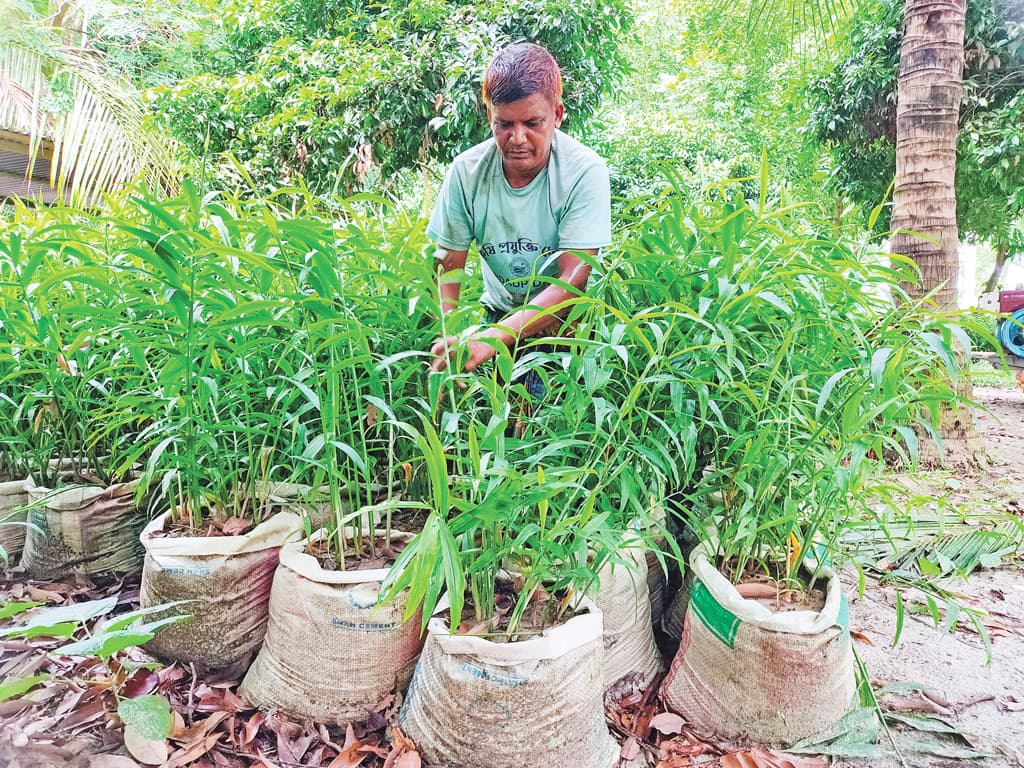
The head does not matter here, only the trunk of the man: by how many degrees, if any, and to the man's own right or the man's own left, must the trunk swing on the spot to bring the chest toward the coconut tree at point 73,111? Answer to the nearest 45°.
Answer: approximately 135° to the man's own right

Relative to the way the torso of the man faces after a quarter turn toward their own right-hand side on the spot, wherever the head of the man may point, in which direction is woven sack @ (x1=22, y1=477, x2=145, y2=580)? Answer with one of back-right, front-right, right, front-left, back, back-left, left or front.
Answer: front

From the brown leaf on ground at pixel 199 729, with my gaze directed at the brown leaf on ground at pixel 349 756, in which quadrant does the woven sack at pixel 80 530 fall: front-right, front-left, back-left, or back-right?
back-left

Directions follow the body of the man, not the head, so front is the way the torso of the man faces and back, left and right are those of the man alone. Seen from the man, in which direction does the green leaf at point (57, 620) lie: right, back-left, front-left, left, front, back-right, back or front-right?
front-right

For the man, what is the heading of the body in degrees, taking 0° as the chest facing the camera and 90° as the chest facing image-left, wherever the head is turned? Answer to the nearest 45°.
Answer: approximately 0°

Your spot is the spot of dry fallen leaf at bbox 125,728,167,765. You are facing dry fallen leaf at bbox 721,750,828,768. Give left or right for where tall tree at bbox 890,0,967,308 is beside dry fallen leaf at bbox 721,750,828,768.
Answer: left

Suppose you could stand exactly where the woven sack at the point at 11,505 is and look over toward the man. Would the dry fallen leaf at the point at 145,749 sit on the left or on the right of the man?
right

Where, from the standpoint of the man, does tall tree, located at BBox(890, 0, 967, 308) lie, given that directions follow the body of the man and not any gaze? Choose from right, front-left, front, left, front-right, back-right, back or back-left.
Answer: back-left
